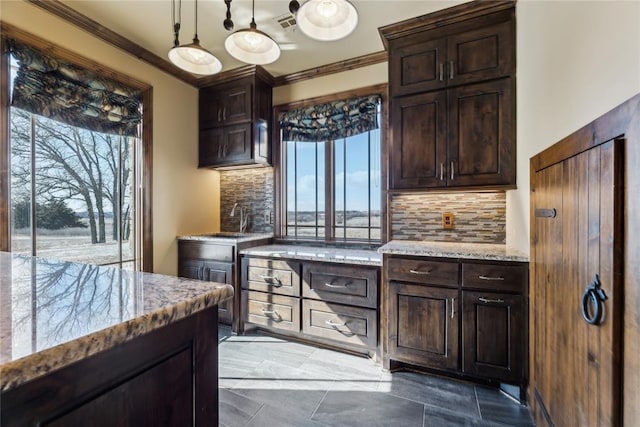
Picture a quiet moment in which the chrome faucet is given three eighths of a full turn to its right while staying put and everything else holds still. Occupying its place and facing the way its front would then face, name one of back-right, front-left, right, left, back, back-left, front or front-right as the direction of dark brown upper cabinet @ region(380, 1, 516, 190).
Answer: back-right

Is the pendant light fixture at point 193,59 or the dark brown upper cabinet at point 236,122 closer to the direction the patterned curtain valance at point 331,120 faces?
the pendant light fixture

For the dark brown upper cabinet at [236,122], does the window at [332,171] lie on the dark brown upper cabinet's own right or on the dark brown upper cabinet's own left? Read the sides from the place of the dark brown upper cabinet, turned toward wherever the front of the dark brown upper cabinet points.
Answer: on the dark brown upper cabinet's own left

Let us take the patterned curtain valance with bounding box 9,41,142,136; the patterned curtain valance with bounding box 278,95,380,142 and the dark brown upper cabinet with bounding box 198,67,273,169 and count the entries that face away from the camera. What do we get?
0

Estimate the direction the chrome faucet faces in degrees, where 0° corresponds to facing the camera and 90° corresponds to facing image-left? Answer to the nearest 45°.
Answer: approximately 45°

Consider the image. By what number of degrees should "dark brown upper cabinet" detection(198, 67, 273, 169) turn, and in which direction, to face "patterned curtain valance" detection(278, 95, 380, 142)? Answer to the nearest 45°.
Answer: approximately 90° to its left

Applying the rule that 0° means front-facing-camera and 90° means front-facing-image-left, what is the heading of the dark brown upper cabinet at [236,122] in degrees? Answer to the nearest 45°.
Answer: approximately 45°

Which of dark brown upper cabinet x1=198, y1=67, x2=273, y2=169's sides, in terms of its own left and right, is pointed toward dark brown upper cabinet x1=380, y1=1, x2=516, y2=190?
left

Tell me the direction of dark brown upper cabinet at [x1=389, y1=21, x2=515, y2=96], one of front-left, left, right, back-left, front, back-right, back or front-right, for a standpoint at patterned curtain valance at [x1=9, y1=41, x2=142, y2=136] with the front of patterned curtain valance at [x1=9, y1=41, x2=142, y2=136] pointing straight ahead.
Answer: front

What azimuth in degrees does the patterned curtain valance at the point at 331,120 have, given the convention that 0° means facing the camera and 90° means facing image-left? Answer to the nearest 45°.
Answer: approximately 45°

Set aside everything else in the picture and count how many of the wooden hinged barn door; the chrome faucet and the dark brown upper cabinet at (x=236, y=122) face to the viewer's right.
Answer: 0

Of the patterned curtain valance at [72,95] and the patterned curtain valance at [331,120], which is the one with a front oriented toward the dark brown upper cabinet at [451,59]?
the patterned curtain valance at [72,95]

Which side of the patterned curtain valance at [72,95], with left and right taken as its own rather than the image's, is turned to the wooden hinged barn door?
front

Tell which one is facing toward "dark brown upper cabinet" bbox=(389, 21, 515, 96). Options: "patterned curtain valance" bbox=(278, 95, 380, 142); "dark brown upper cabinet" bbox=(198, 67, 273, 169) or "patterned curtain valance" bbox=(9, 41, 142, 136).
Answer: "patterned curtain valance" bbox=(9, 41, 142, 136)

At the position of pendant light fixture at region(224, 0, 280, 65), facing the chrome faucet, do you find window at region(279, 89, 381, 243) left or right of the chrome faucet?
right

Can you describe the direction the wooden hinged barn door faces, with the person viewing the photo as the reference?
facing the viewer and to the left of the viewer
